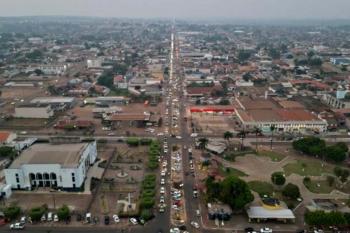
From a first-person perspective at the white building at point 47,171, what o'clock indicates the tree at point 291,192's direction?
The tree is roughly at 10 o'clock from the white building.

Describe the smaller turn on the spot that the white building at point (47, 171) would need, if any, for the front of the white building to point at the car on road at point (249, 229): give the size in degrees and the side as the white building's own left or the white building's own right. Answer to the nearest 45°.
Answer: approximately 45° to the white building's own left

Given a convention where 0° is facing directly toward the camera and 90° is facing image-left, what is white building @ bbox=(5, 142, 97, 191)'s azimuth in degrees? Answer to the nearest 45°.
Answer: approximately 0°

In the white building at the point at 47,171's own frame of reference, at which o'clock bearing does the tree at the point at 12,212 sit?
The tree is roughly at 1 o'clock from the white building.

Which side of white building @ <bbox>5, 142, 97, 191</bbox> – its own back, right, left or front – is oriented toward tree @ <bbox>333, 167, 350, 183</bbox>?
left

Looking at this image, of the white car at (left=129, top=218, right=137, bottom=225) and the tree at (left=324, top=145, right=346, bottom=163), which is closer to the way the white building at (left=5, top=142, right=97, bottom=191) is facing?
the white car

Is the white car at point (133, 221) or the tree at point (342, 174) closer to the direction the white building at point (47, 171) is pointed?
the white car

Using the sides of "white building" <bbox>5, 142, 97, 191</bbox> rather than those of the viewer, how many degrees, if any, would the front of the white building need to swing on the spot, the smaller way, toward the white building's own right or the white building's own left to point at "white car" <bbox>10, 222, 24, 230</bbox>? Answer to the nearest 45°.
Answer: approximately 45° to the white building's own right

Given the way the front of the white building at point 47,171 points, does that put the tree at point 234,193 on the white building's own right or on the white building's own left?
on the white building's own left

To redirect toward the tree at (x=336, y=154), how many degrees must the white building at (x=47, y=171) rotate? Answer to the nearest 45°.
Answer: approximately 90° to its left

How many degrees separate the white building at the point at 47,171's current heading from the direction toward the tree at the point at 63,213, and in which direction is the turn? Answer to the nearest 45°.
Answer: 0° — it already faces it

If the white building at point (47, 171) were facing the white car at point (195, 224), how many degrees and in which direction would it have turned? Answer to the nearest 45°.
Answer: approximately 45° to its left
